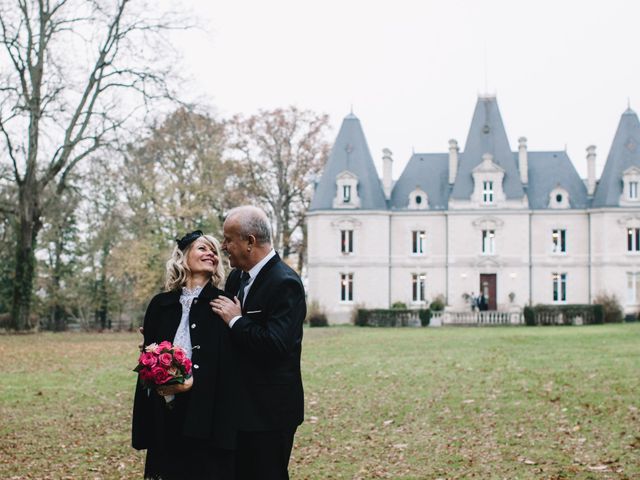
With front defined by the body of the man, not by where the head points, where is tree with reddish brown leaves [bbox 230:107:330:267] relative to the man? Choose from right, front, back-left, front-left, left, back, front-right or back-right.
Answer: back-right

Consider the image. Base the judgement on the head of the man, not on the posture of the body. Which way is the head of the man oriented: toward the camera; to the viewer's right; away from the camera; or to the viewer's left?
to the viewer's left

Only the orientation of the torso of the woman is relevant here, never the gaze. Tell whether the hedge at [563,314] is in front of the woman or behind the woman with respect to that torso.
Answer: behind

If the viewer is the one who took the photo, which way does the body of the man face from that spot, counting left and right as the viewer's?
facing the viewer and to the left of the viewer

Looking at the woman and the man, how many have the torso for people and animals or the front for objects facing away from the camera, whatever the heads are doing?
0

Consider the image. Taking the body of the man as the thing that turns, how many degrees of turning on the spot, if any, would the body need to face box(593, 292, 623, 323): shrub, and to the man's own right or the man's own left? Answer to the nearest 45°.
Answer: approximately 180°

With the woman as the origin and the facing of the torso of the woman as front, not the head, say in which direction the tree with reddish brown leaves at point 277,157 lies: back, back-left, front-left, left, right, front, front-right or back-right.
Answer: back

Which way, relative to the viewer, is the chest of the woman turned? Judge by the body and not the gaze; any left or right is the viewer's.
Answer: facing the viewer

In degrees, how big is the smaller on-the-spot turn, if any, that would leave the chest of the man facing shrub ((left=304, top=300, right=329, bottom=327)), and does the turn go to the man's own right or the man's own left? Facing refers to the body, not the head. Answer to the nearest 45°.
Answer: approximately 135° to the man's own right

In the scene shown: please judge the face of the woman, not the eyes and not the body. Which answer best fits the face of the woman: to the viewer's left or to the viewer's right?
to the viewer's right

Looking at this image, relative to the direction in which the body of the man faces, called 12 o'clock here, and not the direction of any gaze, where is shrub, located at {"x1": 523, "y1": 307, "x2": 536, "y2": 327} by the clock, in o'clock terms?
The shrub is roughly at 5 o'clock from the man.
